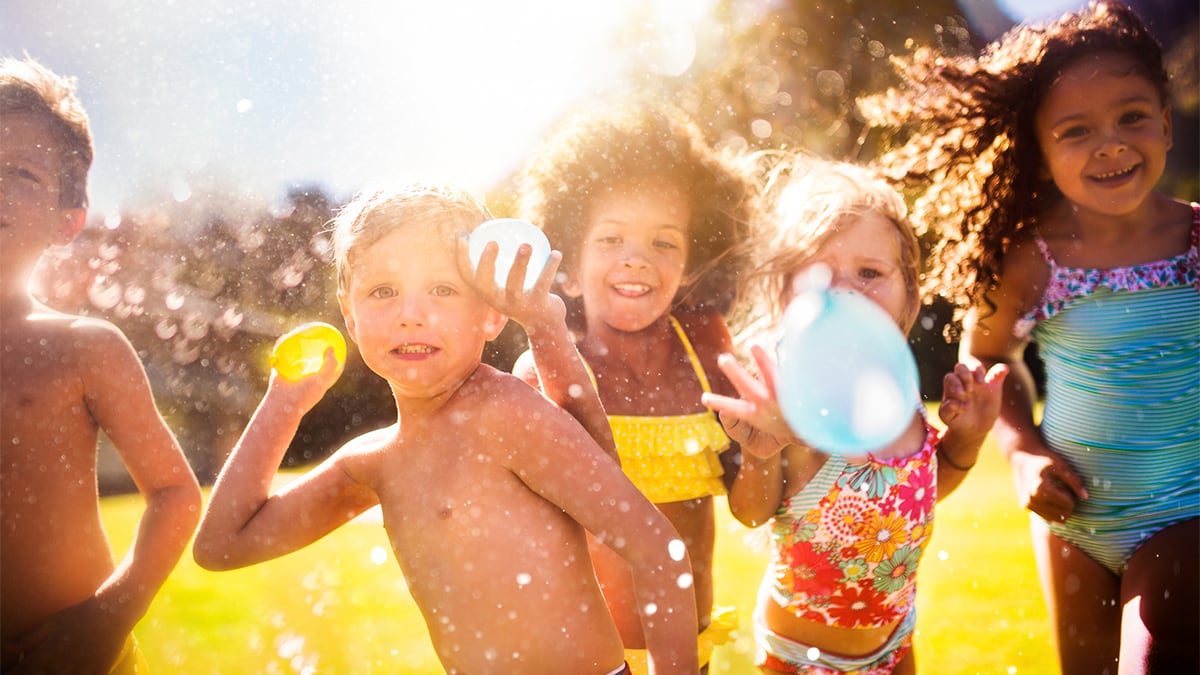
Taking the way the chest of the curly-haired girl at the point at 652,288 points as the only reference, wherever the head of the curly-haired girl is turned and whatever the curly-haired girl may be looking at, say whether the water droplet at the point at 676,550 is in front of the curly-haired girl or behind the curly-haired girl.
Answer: in front

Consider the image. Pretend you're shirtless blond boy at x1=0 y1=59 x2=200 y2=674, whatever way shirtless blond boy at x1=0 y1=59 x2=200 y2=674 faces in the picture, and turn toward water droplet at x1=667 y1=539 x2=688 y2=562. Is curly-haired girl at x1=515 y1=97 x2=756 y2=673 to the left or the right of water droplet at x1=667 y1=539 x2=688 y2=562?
left

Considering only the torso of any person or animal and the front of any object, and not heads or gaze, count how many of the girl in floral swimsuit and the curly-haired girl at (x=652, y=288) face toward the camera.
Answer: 2

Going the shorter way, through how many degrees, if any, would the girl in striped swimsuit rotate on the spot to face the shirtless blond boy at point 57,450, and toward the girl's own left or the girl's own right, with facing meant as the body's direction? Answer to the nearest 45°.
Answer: approximately 45° to the girl's own right

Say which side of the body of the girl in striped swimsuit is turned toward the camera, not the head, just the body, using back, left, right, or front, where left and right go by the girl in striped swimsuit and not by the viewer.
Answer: front

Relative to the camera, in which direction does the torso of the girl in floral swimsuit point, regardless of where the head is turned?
toward the camera

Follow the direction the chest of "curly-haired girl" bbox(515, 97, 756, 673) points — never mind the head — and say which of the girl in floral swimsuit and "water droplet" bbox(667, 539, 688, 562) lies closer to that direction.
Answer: the water droplet

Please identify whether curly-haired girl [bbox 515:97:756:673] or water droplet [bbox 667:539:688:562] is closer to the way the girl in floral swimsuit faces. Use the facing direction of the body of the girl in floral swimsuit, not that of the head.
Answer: the water droplet

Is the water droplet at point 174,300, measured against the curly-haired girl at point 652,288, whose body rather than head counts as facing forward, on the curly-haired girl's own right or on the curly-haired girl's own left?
on the curly-haired girl's own right

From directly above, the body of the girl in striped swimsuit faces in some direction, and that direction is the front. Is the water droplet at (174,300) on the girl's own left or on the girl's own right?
on the girl's own right

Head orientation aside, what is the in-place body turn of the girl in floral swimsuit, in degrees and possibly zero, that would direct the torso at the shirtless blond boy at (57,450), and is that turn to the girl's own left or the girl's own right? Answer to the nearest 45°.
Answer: approximately 45° to the girl's own right
